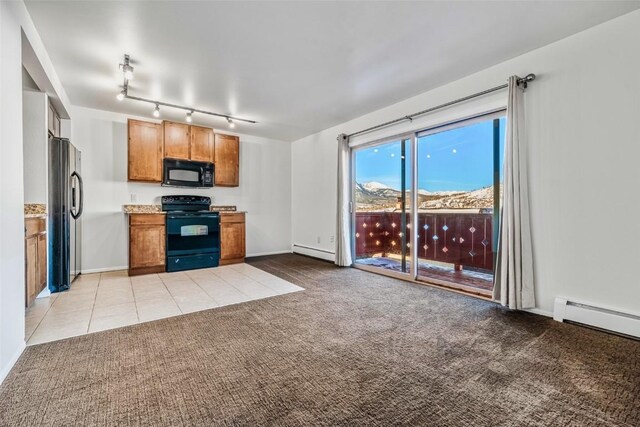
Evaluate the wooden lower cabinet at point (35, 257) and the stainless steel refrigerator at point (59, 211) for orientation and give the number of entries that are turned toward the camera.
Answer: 0

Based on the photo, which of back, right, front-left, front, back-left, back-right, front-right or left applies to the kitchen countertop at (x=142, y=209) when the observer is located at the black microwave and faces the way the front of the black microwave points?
right

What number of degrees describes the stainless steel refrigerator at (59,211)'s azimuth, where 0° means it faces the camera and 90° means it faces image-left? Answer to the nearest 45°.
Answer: approximately 270°

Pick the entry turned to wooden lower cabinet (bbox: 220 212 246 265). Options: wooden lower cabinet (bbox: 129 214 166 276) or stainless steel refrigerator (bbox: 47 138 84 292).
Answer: the stainless steel refrigerator

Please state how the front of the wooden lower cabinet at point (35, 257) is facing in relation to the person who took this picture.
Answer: facing to the right of the viewer

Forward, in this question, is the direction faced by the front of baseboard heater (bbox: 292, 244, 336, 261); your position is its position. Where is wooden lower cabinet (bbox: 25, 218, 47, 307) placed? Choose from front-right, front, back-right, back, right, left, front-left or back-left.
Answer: front

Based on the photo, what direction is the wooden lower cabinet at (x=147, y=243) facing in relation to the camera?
toward the camera

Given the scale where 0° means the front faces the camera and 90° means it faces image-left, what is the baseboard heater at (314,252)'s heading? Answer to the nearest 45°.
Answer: approximately 45°

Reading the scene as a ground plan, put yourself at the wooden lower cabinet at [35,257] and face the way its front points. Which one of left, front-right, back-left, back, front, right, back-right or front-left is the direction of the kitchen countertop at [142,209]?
front-left

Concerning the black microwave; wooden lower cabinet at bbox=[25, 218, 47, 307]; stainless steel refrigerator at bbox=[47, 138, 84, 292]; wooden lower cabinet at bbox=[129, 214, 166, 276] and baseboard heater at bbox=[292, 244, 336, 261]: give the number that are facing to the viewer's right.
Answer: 2

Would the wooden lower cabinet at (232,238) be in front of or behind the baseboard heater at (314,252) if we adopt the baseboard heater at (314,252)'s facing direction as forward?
in front

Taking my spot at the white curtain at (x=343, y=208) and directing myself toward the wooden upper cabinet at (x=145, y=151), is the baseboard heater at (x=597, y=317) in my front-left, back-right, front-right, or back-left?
back-left

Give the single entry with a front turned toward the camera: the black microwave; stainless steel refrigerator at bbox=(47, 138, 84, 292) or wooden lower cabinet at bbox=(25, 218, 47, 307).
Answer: the black microwave

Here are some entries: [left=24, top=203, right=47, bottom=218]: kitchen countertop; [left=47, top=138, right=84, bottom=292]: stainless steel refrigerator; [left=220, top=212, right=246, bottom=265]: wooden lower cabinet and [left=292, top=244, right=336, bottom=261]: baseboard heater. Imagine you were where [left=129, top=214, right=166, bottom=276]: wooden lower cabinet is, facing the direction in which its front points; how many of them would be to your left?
2

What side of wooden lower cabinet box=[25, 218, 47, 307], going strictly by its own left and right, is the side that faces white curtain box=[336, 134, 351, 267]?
front

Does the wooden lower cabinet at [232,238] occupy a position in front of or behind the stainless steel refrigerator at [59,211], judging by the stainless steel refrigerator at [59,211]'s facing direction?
in front

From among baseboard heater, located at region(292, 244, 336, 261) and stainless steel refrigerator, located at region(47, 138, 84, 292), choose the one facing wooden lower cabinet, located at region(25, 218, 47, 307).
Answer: the baseboard heater
